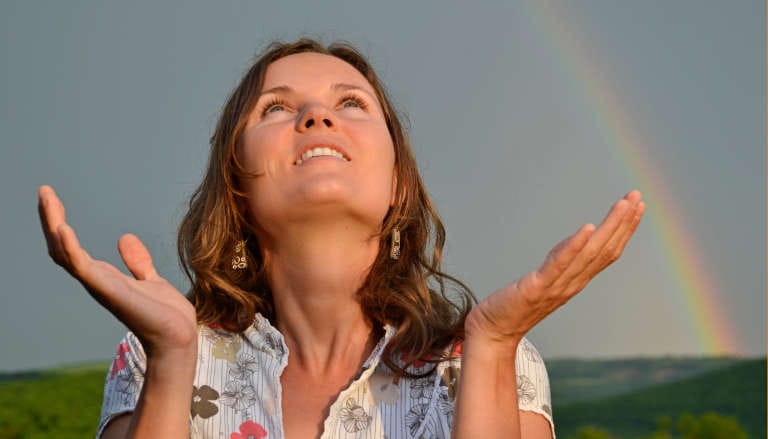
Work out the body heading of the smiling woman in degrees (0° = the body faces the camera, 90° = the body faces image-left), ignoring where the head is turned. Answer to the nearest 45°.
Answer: approximately 0°
